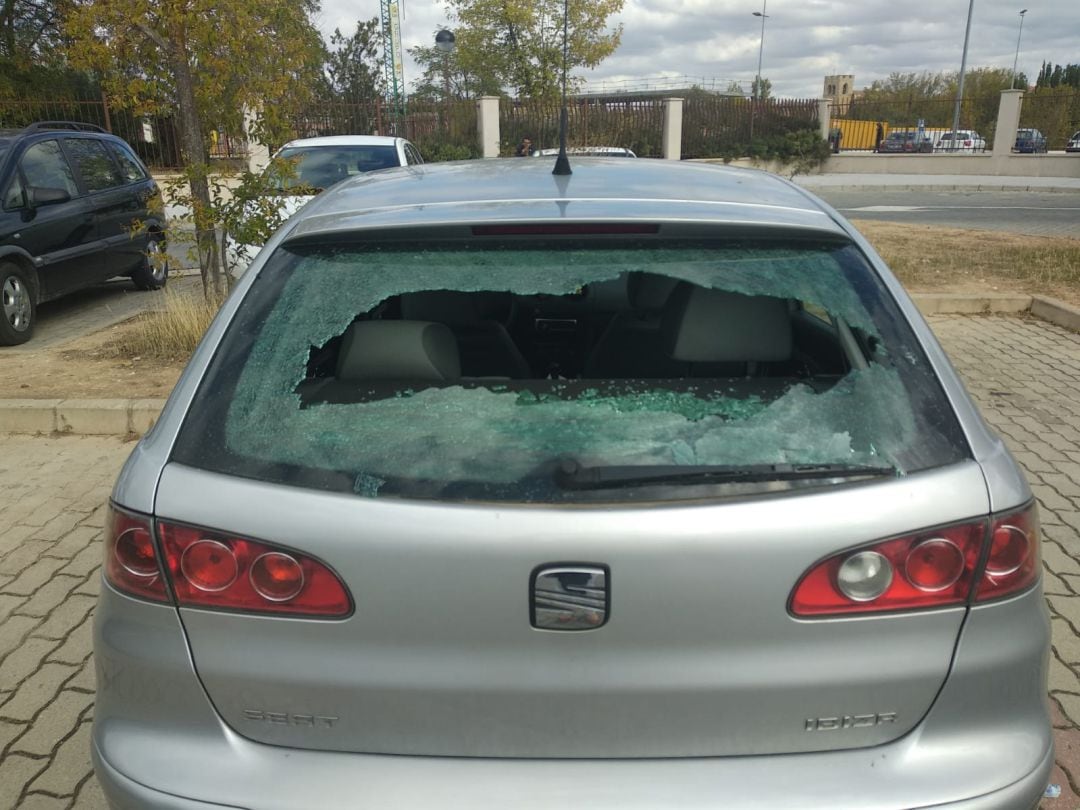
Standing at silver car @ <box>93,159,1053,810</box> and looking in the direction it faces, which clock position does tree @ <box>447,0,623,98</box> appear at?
The tree is roughly at 12 o'clock from the silver car.

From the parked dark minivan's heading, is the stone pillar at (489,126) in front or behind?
behind

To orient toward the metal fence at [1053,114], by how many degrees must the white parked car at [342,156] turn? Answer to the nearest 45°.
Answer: approximately 180°

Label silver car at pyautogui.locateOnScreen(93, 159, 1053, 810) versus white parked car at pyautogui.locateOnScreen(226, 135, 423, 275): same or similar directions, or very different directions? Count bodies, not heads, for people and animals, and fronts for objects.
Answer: very different directions

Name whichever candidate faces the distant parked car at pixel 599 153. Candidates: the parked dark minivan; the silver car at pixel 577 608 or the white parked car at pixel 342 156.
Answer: the silver car

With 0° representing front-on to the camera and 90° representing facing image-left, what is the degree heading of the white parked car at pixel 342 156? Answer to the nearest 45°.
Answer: approximately 45°

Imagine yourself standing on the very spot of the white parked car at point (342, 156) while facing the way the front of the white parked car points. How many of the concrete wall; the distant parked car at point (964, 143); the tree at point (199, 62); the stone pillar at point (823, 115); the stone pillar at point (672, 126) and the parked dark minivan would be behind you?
4

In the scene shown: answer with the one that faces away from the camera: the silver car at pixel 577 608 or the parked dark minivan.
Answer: the silver car

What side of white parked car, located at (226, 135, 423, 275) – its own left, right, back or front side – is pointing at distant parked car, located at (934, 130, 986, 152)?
back

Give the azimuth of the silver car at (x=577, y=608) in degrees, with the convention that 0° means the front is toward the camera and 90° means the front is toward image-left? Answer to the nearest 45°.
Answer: approximately 180°
